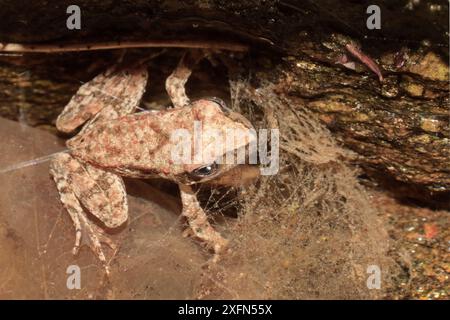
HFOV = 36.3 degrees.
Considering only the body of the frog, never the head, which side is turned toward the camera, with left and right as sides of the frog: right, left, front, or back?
right
